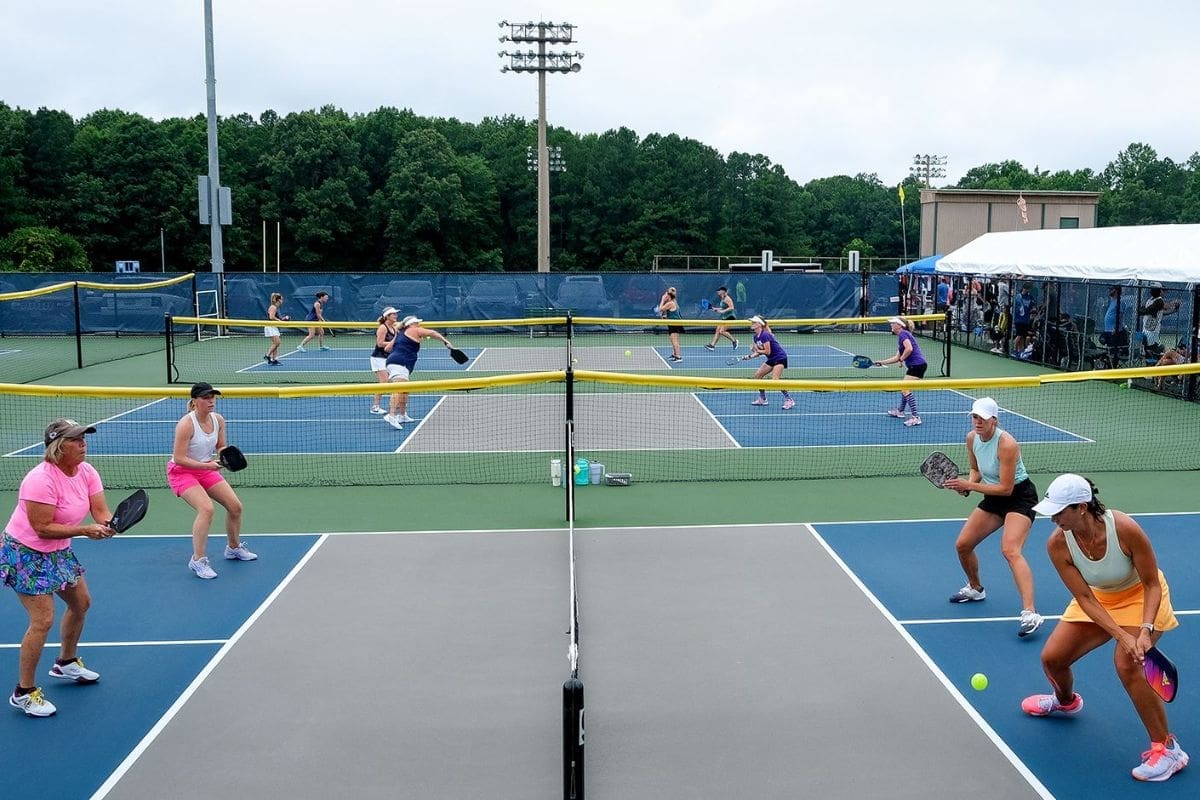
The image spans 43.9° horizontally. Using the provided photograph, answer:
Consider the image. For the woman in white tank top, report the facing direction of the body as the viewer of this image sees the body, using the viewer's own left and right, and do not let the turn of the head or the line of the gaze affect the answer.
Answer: facing the viewer and to the right of the viewer

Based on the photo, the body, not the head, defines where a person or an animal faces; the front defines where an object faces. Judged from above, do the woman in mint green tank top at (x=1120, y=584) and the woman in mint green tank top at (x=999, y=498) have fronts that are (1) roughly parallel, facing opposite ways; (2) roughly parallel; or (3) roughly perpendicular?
roughly parallel

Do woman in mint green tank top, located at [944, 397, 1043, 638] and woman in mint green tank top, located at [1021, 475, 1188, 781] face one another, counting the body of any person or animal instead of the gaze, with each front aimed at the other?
no

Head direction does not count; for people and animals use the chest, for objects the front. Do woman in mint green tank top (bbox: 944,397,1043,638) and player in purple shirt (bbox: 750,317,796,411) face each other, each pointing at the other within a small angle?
no

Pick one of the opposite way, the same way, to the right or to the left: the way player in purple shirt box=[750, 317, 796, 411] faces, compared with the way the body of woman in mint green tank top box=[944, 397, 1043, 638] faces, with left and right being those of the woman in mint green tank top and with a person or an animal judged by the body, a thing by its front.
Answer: the same way

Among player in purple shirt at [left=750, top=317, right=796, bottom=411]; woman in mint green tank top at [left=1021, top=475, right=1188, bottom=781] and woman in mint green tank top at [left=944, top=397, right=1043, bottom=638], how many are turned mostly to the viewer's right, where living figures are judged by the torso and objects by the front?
0

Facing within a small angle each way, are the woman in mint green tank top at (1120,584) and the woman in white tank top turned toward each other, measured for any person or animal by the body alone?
no

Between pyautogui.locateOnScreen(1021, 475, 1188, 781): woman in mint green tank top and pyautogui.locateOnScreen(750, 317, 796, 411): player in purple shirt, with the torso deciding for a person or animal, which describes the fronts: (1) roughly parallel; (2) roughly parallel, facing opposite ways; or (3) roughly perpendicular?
roughly parallel

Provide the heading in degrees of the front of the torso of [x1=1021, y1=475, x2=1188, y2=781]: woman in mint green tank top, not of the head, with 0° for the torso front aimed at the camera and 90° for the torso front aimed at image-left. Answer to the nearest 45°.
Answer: approximately 45°

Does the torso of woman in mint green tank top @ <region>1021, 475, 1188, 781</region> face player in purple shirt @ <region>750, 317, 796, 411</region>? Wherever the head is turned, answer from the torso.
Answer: no

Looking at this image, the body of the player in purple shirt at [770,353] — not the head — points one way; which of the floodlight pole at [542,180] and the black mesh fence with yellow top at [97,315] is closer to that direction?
the black mesh fence with yellow top

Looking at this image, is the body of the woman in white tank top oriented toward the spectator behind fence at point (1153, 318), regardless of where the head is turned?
no

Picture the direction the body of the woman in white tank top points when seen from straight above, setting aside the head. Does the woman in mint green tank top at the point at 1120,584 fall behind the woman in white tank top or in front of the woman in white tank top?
in front

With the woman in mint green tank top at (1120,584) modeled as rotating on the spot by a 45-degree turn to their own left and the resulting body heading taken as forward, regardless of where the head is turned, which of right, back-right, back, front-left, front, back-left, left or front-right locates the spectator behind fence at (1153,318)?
back

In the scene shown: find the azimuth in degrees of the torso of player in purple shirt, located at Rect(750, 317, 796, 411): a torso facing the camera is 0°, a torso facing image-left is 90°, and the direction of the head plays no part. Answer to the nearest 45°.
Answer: approximately 45°

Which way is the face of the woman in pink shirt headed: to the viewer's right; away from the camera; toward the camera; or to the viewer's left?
to the viewer's right
